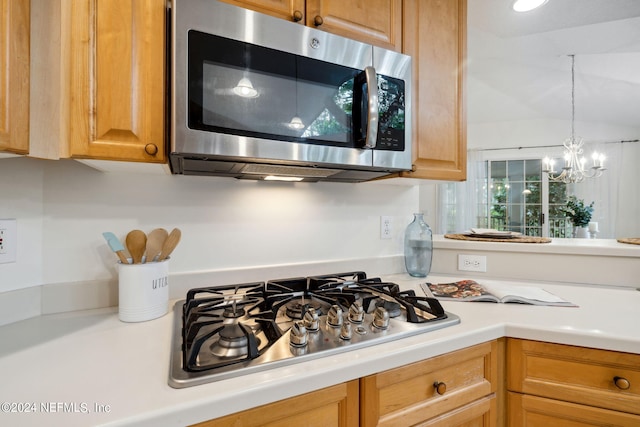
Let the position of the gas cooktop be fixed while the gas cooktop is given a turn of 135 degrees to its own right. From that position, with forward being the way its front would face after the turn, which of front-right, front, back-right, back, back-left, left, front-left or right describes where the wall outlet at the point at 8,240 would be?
front

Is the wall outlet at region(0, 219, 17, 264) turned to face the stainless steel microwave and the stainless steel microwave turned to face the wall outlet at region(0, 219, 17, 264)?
no

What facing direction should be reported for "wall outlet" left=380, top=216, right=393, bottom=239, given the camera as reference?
facing the viewer and to the right of the viewer

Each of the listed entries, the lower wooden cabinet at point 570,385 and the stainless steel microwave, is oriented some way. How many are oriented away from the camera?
0

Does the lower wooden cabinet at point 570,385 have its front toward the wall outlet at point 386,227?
no

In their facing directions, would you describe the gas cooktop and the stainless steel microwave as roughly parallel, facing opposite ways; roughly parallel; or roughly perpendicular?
roughly parallel

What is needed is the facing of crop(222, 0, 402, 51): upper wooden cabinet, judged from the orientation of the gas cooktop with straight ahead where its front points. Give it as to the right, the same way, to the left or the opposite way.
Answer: the same way

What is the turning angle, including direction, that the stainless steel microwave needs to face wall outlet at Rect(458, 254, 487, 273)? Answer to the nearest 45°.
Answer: approximately 90° to its left

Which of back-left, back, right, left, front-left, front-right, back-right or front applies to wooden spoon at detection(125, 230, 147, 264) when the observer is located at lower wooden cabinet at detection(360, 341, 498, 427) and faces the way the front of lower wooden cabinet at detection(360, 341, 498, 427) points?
back-right

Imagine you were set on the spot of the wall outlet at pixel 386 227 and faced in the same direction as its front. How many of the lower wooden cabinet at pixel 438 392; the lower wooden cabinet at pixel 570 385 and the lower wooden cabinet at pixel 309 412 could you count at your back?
0

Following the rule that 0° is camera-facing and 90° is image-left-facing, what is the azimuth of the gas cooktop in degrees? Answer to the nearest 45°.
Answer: approximately 315°

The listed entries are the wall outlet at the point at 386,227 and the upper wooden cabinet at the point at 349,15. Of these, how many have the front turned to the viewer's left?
0

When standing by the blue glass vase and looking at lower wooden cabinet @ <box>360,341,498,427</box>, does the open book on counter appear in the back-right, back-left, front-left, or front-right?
front-left

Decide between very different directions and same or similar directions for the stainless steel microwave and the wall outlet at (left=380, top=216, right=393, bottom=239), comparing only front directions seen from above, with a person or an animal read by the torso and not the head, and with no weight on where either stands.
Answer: same or similar directions

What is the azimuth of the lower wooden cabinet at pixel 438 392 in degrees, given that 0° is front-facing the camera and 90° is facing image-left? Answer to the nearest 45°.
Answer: approximately 315°
